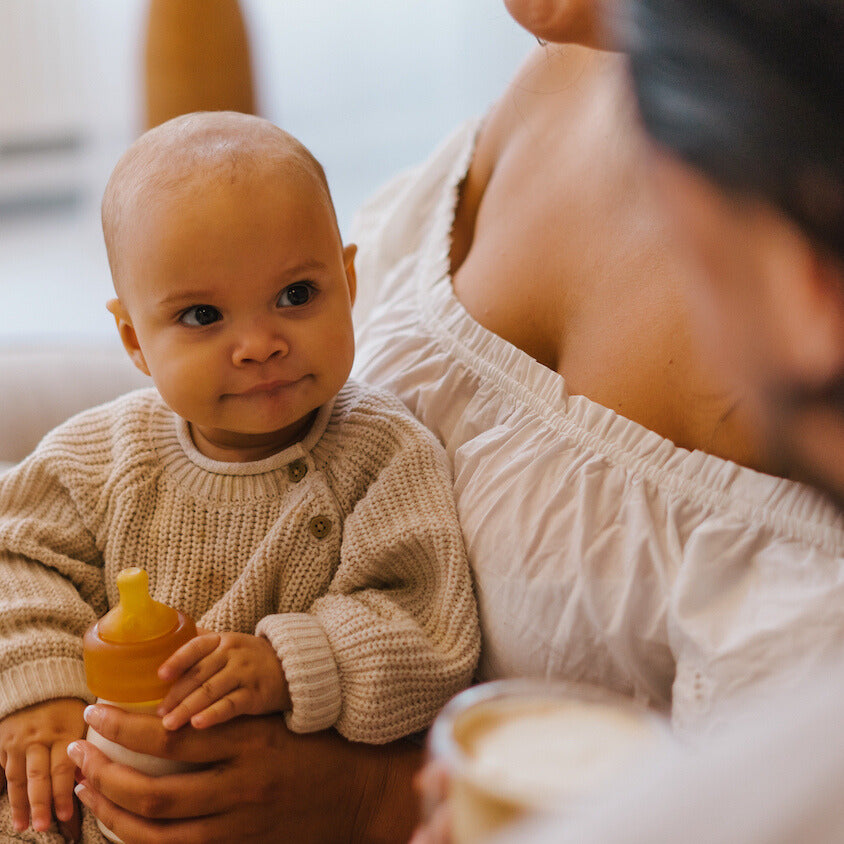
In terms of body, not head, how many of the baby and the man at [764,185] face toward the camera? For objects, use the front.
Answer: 1

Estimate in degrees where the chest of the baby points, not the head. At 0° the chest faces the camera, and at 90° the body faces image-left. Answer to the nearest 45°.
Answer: approximately 0°

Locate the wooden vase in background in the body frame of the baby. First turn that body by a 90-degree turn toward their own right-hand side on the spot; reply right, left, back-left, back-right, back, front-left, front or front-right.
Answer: right
